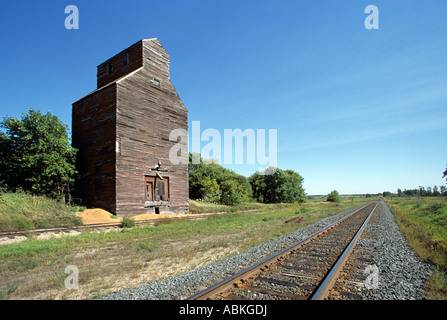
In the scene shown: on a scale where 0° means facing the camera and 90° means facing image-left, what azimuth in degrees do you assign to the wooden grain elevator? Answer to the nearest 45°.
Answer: approximately 315°

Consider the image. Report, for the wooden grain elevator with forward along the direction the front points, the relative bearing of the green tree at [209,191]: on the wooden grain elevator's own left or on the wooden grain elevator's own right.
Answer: on the wooden grain elevator's own left
